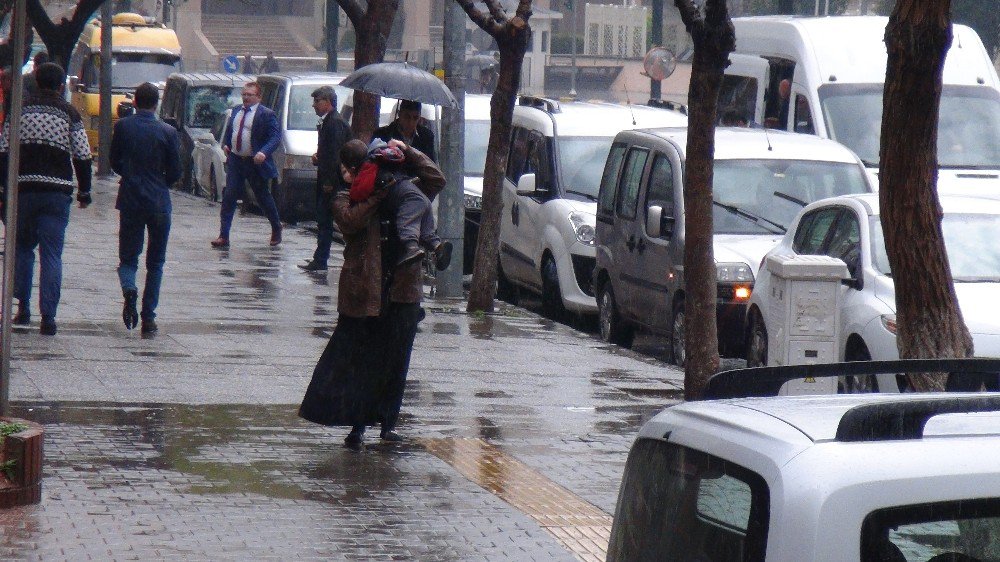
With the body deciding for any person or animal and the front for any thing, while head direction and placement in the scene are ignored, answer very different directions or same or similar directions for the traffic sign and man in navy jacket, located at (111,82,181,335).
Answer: very different directions

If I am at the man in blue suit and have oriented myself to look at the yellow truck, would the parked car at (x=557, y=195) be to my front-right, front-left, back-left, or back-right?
back-right

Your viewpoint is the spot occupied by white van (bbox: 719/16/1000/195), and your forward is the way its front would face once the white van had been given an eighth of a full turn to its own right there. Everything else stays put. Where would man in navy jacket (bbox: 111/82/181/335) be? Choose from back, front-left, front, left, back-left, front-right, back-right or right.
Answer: front-right

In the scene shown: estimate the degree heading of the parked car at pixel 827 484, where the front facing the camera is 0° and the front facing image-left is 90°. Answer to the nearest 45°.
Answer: approximately 225°

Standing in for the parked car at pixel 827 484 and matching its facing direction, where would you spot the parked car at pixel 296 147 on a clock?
the parked car at pixel 296 147 is roughly at 10 o'clock from the parked car at pixel 827 484.

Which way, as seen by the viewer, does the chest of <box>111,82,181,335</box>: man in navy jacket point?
away from the camera

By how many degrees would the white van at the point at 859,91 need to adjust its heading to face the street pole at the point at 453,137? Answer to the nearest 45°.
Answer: approximately 90° to its right

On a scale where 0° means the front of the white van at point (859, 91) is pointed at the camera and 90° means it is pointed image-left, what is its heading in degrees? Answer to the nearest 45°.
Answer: approximately 315°

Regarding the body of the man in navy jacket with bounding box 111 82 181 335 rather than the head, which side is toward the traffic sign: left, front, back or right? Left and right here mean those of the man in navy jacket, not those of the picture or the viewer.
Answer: front

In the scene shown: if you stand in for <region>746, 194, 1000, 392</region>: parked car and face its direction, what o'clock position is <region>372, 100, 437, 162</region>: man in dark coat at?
The man in dark coat is roughly at 4 o'clock from the parked car.

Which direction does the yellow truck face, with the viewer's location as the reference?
facing the viewer and to the right of the viewer
